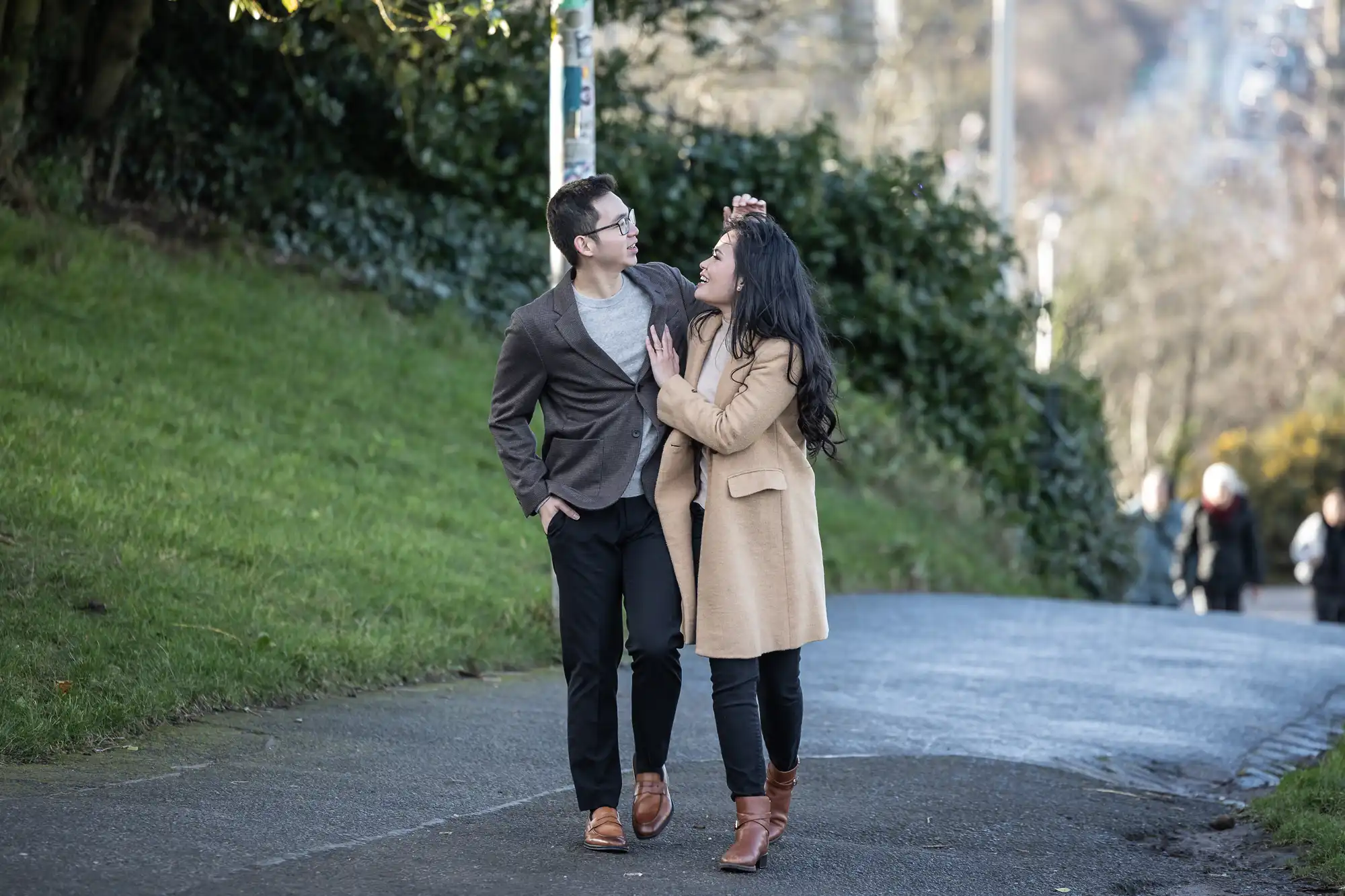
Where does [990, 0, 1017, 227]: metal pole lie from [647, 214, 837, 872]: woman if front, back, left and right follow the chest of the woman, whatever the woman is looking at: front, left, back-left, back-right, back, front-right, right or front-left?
back-right

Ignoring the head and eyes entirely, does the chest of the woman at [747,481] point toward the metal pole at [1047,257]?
no

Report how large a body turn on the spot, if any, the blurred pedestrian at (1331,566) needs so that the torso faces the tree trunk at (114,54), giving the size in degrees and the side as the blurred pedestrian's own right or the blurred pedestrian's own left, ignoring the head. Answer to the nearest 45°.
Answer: approximately 45° to the blurred pedestrian's own right

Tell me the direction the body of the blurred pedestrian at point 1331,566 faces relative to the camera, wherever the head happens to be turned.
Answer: toward the camera

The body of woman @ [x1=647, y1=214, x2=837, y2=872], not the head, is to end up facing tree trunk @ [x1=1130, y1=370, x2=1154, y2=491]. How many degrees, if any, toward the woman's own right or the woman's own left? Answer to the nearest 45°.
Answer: approximately 135° to the woman's own right

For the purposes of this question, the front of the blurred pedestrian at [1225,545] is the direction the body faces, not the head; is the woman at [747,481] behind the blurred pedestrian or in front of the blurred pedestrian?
in front

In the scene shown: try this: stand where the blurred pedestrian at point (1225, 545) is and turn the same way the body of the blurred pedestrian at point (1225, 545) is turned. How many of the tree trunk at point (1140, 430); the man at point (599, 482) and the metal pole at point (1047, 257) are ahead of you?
1

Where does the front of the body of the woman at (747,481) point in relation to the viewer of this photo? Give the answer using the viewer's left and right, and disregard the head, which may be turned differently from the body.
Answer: facing the viewer and to the left of the viewer

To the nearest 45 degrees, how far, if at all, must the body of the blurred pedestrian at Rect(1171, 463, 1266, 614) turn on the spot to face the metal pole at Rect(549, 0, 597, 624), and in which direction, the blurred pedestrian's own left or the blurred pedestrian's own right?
0° — they already face it

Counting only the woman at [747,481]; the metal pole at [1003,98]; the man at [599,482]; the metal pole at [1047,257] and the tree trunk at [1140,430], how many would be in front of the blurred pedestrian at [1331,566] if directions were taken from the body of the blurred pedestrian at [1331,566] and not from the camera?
2

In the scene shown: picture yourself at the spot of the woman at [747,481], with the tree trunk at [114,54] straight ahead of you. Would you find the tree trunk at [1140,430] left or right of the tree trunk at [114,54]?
right

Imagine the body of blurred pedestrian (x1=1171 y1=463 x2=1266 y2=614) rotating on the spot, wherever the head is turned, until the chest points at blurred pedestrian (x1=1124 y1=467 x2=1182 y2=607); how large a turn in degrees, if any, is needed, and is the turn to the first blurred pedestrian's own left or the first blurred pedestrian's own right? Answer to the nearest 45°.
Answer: approximately 90° to the first blurred pedestrian's own right

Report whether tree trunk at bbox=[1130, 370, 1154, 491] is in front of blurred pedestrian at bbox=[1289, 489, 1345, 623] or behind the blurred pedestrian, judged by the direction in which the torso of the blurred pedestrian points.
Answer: behind

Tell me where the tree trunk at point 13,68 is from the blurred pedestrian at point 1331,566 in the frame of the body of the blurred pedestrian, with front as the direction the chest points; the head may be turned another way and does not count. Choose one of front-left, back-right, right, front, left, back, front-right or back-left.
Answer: front-right

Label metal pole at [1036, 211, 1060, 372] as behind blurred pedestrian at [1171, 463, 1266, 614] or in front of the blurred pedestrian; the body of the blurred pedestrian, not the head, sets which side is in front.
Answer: behind

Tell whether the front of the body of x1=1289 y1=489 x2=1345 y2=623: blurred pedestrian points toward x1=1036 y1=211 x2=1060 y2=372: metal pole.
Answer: no

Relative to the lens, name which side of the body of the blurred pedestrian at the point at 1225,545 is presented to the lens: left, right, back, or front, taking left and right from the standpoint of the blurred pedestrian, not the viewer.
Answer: front

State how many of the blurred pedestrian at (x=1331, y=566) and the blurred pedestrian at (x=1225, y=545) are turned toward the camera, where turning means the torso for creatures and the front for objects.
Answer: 2

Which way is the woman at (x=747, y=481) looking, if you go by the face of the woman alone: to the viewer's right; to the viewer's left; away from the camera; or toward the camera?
to the viewer's left

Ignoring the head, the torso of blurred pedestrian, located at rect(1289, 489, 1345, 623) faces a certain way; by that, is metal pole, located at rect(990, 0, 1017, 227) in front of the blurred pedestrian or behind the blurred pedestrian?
behind

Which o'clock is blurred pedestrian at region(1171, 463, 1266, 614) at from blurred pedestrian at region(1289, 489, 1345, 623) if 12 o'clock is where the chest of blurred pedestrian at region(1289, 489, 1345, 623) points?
blurred pedestrian at region(1171, 463, 1266, 614) is roughly at 2 o'clock from blurred pedestrian at region(1289, 489, 1345, 623).
